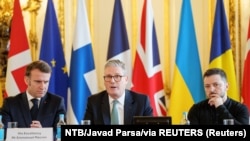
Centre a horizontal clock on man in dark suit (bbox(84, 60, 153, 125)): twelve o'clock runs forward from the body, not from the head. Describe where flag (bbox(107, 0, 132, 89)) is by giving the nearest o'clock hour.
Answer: The flag is roughly at 6 o'clock from the man in dark suit.

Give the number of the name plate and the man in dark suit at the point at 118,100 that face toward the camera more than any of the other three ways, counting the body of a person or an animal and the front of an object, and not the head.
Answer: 2

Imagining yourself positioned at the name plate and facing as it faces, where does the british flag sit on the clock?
The british flag is roughly at 7 o'clock from the name plate.

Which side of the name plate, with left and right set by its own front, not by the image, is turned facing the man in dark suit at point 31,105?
back

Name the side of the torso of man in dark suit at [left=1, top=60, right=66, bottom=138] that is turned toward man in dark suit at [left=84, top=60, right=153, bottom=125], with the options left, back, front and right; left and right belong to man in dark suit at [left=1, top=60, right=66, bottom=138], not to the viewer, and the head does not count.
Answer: left

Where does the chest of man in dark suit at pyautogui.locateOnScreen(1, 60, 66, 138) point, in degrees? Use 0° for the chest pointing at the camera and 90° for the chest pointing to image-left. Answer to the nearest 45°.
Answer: approximately 0°

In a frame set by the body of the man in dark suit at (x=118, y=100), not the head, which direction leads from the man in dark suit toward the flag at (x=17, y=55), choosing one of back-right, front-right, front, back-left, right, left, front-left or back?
back-right

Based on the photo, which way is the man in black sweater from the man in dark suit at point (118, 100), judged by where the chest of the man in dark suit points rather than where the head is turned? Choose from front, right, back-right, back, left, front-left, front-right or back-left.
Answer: left

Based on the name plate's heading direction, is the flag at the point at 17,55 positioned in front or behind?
behind

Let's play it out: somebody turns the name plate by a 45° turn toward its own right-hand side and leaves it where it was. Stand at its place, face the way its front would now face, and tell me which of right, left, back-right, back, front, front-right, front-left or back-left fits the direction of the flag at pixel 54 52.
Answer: back-right

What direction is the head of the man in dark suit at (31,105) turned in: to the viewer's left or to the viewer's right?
to the viewer's right
